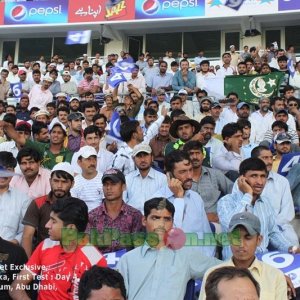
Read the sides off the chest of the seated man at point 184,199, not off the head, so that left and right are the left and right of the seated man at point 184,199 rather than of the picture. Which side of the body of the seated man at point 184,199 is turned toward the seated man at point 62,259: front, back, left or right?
right

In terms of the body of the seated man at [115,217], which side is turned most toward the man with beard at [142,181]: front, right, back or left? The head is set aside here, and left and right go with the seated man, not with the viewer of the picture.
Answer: back

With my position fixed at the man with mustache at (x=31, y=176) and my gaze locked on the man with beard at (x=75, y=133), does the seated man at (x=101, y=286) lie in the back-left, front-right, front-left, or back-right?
back-right

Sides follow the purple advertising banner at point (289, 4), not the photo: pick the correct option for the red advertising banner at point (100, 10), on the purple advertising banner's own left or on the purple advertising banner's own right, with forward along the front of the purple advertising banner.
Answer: on the purple advertising banner's own right

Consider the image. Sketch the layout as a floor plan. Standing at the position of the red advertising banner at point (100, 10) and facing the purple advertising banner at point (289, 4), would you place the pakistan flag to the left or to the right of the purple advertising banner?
right

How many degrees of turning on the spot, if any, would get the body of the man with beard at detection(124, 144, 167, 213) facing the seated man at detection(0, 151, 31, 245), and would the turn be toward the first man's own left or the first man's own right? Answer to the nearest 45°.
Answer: approximately 45° to the first man's own right

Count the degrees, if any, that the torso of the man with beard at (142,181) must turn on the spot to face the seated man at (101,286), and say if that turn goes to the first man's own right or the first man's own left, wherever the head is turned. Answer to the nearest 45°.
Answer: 0° — they already face them

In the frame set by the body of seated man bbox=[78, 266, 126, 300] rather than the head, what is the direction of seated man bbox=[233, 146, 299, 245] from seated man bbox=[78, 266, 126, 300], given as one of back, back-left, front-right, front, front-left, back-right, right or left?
back-left

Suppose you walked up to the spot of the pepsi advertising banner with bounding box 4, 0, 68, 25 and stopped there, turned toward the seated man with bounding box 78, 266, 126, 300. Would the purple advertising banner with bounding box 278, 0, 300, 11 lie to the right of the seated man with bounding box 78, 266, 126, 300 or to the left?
left

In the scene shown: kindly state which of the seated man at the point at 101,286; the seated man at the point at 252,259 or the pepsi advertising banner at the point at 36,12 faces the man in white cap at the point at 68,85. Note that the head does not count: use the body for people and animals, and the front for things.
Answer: the pepsi advertising banner

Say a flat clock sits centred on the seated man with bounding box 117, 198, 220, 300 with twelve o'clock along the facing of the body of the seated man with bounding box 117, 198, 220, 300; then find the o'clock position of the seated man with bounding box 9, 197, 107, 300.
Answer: the seated man with bounding box 9, 197, 107, 300 is roughly at 3 o'clock from the seated man with bounding box 117, 198, 220, 300.

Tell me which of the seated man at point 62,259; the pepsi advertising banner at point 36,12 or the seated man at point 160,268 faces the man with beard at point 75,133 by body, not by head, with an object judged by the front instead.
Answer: the pepsi advertising banner

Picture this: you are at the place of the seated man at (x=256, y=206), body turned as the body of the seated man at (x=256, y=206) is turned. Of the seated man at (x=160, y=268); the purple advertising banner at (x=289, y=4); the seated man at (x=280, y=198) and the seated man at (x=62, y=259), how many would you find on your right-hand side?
2

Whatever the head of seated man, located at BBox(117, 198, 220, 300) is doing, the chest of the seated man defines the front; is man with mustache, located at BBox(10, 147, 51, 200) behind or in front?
behind
